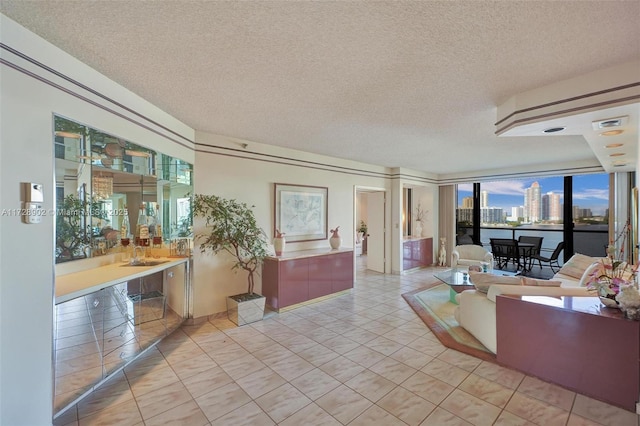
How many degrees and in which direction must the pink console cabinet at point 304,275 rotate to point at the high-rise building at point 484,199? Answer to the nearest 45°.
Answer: approximately 90° to its left

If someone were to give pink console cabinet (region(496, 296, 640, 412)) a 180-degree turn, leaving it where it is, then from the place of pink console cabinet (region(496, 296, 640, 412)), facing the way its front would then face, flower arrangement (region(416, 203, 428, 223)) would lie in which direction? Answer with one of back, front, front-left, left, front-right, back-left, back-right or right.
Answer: left

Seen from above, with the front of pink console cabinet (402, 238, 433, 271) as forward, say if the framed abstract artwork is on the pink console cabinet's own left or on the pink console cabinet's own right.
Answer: on the pink console cabinet's own right

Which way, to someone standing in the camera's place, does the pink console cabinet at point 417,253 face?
facing the viewer and to the right of the viewer

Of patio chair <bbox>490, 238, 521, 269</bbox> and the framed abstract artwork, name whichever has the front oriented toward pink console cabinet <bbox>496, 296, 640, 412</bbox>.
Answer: the framed abstract artwork

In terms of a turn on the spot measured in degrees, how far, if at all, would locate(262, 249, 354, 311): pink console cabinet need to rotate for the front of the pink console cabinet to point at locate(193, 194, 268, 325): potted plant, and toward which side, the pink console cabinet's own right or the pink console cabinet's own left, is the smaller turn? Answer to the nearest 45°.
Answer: approximately 90° to the pink console cabinet's own right

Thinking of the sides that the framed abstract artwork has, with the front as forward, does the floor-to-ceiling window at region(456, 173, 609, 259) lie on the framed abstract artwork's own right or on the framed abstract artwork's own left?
on the framed abstract artwork's own left

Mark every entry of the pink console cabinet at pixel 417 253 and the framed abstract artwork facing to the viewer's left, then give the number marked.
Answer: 0

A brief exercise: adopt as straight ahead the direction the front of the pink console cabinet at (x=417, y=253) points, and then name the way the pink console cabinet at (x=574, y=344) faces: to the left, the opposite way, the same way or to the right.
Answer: to the right

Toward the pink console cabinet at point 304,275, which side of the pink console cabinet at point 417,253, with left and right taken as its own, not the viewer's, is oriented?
right

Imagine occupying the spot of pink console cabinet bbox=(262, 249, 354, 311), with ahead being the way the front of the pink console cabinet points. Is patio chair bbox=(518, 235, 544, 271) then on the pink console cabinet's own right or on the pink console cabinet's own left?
on the pink console cabinet's own left

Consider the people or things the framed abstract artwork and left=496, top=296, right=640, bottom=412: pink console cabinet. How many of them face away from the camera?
0

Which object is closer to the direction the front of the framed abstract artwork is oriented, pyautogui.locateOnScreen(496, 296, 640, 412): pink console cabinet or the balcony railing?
the pink console cabinet

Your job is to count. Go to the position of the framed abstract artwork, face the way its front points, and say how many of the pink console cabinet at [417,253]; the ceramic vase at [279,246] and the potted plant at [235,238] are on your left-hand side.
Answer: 1

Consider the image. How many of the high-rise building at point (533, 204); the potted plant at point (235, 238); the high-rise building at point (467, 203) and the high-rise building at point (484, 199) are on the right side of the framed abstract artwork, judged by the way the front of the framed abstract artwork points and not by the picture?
1
